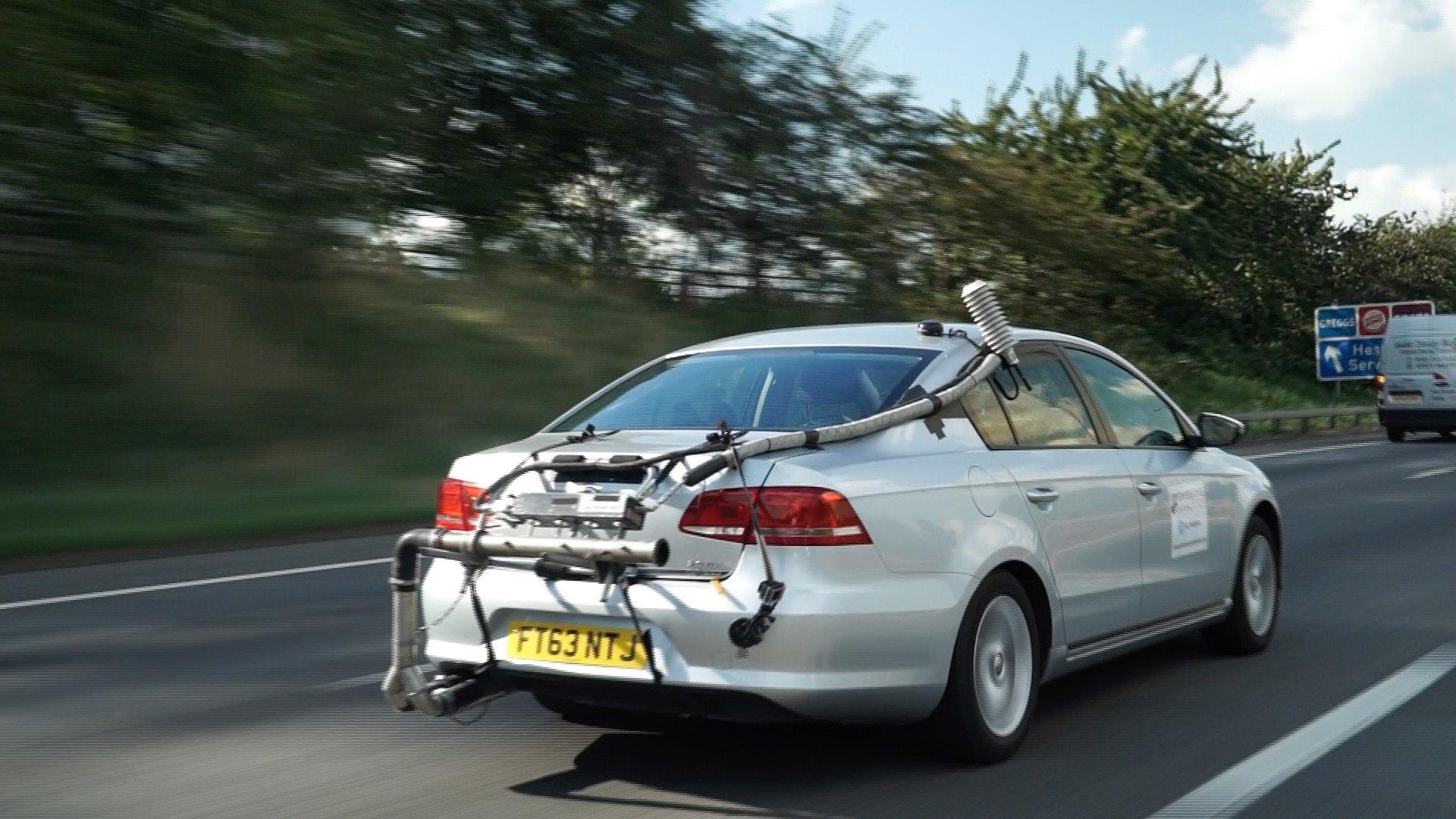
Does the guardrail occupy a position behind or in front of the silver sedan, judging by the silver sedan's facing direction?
in front

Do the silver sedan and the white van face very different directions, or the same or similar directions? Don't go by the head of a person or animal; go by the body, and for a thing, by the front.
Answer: same or similar directions

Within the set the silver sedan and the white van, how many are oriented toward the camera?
0

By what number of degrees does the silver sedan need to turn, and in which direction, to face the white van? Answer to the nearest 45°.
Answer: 0° — it already faces it

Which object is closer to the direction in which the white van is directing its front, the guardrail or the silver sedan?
the guardrail

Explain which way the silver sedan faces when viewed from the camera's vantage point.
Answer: facing away from the viewer and to the right of the viewer

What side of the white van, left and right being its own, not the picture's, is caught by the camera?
back

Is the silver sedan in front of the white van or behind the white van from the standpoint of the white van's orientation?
behind
